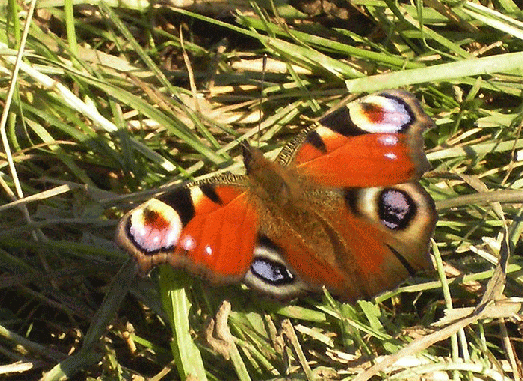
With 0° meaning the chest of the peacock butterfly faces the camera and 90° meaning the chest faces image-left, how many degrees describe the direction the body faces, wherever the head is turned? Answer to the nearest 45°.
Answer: approximately 135°
